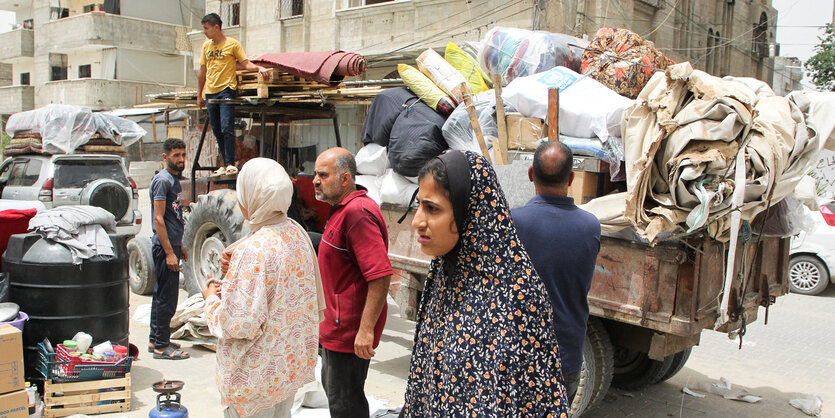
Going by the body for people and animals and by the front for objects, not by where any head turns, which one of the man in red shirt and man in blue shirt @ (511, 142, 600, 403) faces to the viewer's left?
the man in red shirt

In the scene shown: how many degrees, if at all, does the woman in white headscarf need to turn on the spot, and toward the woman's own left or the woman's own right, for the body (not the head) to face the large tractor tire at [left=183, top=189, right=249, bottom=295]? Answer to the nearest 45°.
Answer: approximately 45° to the woman's own right

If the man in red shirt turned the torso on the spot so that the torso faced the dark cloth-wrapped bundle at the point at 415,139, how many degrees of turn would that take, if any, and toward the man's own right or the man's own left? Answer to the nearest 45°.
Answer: approximately 90° to the man's own right

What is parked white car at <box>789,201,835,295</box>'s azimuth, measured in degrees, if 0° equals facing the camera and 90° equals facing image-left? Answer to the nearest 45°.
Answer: approximately 90°

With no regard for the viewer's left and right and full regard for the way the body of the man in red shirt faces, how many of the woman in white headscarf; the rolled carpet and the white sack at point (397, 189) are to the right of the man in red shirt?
2

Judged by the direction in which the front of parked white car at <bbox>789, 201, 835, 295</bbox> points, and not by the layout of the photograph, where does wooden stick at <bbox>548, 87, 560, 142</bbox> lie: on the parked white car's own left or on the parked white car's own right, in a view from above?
on the parked white car's own left

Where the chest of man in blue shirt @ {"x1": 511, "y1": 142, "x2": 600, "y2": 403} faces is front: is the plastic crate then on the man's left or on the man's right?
on the man's left

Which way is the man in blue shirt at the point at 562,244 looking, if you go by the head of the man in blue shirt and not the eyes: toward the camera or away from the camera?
away from the camera

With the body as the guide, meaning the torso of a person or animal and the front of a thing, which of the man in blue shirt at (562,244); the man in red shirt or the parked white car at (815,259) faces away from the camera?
the man in blue shirt

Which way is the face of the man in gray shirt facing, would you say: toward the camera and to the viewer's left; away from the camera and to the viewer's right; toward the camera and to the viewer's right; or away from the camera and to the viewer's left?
toward the camera and to the viewer's right

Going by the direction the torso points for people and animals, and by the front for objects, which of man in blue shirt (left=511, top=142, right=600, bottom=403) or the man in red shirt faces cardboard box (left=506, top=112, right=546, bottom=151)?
the man in blue shirt

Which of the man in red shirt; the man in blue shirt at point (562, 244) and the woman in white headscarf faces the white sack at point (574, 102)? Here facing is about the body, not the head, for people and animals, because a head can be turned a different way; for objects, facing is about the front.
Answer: the man in blue shirt

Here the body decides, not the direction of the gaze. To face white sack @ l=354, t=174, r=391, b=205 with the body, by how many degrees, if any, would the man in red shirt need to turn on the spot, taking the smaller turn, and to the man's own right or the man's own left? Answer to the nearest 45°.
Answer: approximately 90° to the man's own right

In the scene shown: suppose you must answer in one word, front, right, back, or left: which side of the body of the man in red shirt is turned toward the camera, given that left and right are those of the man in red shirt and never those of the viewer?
left
